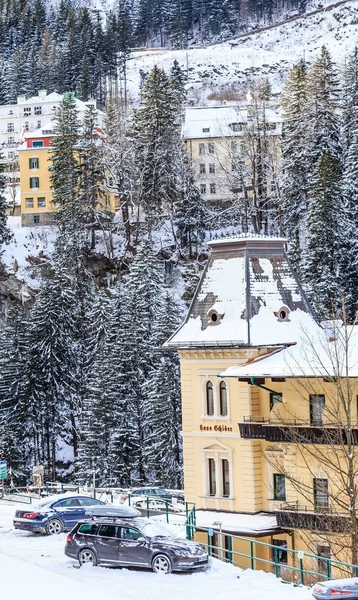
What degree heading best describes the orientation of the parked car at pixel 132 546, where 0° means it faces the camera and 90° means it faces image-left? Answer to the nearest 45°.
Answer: approximately 315°

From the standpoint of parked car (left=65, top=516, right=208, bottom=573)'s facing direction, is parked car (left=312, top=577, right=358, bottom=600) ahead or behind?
ahead

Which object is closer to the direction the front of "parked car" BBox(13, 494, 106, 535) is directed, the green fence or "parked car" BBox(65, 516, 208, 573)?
the green fence

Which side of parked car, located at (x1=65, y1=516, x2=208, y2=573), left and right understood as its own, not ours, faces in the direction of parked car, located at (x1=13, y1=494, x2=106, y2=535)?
back
